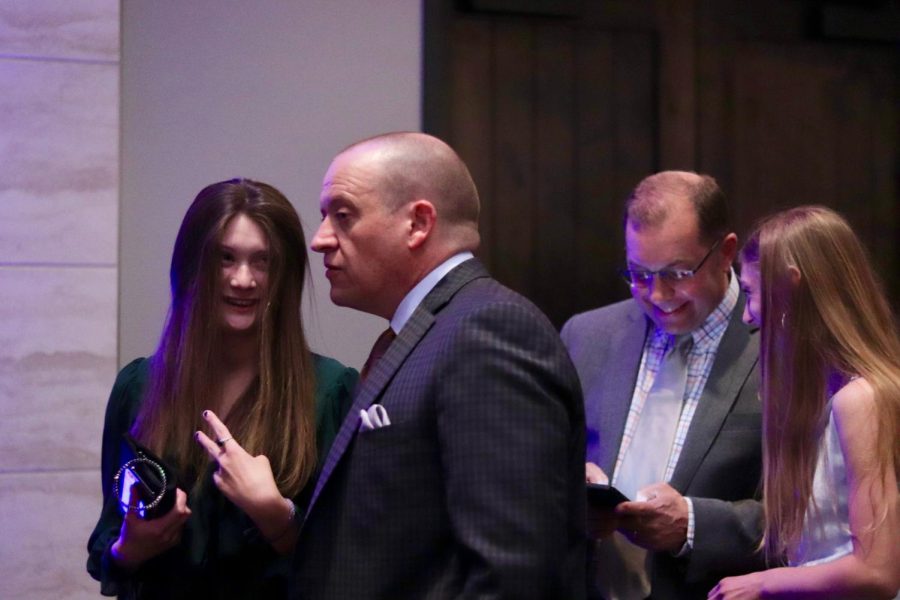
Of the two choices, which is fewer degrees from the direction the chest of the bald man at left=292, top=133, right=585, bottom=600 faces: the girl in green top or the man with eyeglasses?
the girl in green top

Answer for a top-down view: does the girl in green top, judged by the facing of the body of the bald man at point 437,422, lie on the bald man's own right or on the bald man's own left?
on the bald man's own right

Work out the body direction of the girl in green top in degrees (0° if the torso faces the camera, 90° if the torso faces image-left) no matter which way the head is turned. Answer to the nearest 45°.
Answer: approximately 0°

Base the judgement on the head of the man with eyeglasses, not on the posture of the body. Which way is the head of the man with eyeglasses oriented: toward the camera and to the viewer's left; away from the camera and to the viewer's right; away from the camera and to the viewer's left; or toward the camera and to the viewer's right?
toward the camera and to the viewer's left

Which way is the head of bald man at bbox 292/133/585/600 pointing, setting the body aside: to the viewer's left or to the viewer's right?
to the viewer's left

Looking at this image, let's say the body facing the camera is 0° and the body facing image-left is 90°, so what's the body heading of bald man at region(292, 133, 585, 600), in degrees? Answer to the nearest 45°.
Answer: approximately 90°

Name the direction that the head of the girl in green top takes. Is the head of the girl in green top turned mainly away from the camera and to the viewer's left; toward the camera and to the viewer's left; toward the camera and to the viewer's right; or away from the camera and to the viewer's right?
toward the camera and to the viewer's right

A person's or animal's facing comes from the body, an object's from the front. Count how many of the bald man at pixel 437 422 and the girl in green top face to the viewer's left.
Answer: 1

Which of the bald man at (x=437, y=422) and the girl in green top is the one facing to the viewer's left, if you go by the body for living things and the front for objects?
the bald man

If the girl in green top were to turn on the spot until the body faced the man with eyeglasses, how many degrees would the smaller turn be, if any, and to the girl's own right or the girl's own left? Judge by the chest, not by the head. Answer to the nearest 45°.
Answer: approximately 90° to the girl's own left

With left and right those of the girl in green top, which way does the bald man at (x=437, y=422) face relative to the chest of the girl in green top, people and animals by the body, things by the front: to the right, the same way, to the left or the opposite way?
to the right

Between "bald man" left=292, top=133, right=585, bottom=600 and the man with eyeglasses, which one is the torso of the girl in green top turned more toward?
the bald man
